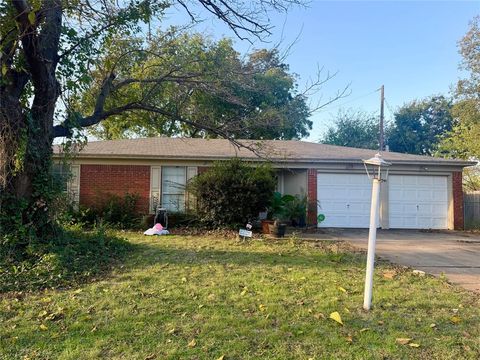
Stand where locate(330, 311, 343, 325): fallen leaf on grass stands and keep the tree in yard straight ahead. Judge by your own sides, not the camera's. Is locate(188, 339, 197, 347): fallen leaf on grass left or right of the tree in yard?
left

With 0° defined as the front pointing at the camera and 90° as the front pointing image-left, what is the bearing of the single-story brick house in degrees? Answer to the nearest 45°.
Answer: approximately 0°

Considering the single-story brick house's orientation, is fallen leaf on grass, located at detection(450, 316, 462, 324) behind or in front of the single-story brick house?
in front

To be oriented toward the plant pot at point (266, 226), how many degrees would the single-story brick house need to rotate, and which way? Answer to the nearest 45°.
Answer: approximately 45° to its right

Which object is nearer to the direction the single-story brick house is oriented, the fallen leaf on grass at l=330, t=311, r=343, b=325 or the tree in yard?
the fallen leaf on grass

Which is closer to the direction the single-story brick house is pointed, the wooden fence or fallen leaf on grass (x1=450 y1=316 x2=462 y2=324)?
the fallen leaf on grass

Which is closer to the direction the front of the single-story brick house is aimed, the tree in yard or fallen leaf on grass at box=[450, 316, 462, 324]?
the fallen leaf on grass

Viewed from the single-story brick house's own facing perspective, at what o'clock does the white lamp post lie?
The white lamp post is roughly at 12 o'clock from the single-story brick house.
